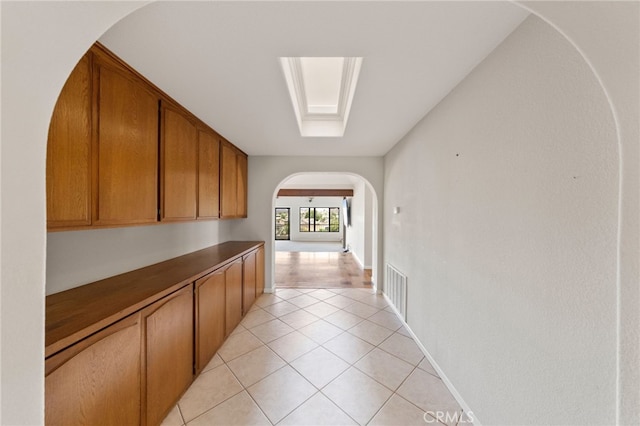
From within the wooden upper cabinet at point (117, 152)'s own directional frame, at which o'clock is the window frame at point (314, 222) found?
The window frame is roughly at 9 o'clock from the wooden upper cabinet.

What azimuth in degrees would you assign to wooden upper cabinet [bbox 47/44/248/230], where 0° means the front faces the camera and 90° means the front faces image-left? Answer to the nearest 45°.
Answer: approximately 315°
